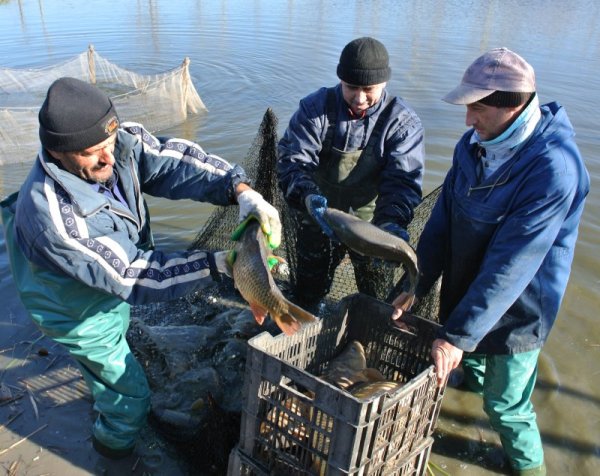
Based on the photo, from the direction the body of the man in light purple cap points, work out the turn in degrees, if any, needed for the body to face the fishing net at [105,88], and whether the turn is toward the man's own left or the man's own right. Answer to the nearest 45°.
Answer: approximately 90° to the man's own right

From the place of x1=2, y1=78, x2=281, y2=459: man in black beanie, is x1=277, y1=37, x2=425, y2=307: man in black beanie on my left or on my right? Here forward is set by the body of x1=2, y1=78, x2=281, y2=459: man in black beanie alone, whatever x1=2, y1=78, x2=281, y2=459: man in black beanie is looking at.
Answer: on my left

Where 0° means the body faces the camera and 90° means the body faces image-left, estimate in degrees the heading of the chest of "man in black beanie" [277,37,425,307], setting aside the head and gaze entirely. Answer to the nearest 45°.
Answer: approximately 0°

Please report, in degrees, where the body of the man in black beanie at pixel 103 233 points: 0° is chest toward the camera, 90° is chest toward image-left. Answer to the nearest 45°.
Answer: approximately 315°

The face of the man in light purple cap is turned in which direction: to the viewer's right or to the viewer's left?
to the viewer's left

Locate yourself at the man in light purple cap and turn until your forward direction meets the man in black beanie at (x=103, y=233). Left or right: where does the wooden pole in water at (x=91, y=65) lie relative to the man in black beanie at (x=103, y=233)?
right

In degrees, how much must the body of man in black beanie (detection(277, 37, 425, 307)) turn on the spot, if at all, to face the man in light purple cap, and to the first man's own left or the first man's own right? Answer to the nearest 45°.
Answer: approximately 45° to the first man's own left

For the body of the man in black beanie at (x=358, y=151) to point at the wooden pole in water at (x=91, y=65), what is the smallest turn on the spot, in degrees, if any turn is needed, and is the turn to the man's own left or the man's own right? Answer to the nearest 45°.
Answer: approximately 135° to the man's own right

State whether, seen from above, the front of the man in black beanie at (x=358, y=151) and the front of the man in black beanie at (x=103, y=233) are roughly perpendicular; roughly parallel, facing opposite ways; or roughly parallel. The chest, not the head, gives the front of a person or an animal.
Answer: roughly perpendicular

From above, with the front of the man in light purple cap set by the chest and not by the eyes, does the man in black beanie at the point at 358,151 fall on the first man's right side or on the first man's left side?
on the first man's right side

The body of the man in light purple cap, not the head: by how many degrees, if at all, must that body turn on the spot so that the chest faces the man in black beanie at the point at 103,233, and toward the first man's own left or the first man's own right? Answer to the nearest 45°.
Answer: approximately 45° to the first man's own right

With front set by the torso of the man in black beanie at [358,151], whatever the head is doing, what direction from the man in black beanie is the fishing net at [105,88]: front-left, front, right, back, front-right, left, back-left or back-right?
back-right

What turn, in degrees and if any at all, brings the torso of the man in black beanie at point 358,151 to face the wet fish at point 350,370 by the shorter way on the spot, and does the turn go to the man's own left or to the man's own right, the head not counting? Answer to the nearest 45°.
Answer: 0° — they already face it
